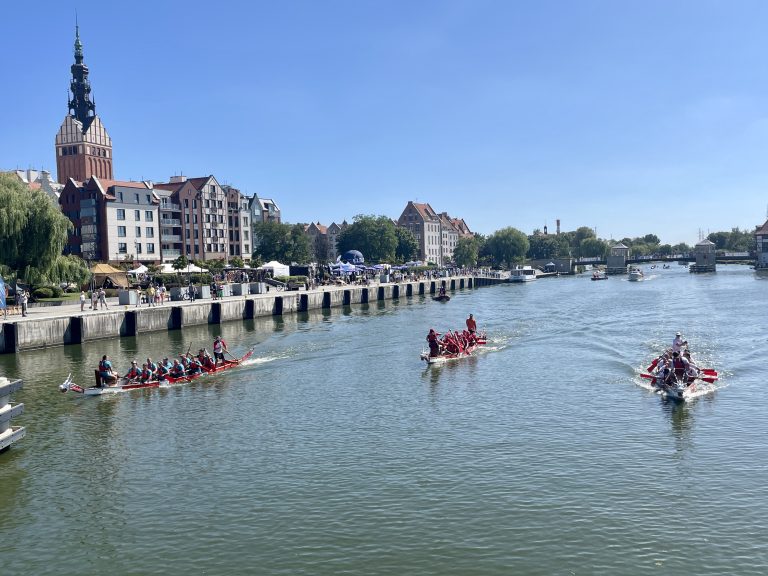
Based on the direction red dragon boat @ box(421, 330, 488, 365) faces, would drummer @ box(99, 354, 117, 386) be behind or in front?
in front

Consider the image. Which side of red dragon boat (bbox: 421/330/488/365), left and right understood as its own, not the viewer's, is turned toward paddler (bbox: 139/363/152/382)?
front

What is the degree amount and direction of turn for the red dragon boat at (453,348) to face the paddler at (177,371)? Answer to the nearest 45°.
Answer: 0° — it already faces them

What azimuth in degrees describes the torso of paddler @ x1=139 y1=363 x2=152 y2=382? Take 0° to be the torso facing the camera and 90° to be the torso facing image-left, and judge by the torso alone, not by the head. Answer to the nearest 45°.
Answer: approximately 45°

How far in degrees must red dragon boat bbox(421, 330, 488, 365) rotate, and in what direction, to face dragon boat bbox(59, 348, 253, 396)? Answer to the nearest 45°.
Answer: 0° — it already faces it

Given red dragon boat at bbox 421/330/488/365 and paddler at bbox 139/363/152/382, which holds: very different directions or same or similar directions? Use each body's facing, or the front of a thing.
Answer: same or similar directions

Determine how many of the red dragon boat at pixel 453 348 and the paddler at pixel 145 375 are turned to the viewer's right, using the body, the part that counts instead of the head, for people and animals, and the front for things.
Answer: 0
